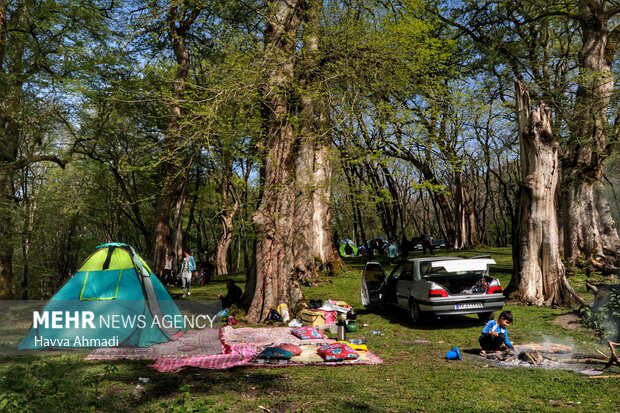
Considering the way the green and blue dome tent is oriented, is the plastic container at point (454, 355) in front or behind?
in front

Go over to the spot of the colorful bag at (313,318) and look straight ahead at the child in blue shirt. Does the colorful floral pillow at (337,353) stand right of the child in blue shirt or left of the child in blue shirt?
right

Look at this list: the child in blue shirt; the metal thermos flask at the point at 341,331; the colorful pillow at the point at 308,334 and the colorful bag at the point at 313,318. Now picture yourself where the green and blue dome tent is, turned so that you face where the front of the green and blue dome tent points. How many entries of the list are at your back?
0

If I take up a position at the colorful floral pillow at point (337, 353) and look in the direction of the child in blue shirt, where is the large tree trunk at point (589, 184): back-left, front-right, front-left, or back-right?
front-left

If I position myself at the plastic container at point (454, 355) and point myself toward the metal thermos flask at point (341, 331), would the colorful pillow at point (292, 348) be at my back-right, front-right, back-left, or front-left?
front-left

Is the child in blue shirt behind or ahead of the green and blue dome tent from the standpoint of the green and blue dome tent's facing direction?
ahead

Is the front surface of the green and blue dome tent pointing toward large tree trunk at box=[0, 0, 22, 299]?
no
